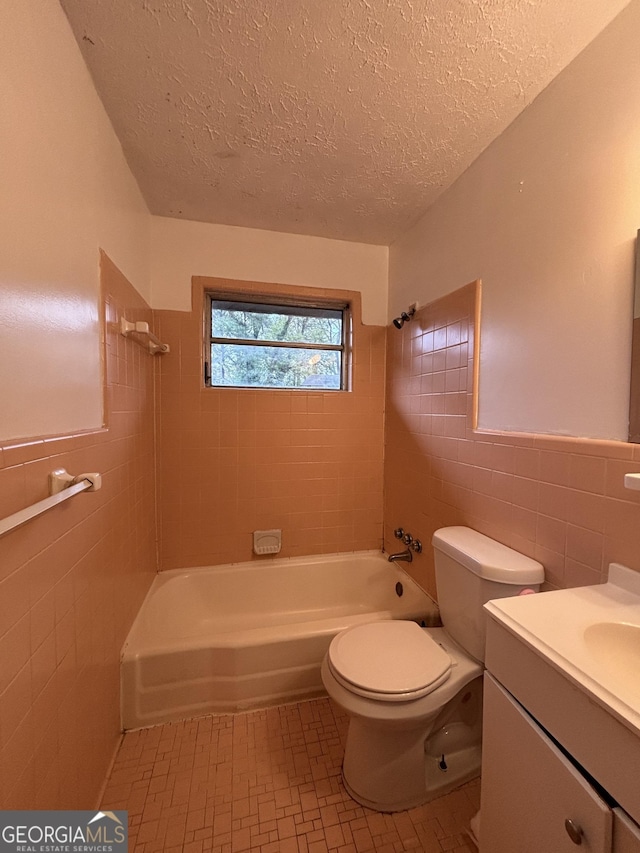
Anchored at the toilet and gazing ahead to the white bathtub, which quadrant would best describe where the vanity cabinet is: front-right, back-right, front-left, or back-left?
back-left

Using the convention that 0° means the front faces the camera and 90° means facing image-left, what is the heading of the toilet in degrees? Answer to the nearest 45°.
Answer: approximately 45°

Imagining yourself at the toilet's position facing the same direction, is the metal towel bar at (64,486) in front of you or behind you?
in front

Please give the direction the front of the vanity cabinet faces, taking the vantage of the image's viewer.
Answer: facing the viewer and to the left of the viewer

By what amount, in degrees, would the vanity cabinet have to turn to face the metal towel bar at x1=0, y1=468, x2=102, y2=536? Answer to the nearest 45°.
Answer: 0° — it already faces it

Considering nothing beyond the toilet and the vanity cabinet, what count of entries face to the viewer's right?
0

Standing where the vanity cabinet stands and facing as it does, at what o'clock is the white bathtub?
The white bathtub is roughly at 2 o'clock from the vanity cabinet.
